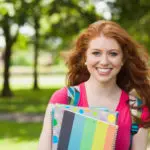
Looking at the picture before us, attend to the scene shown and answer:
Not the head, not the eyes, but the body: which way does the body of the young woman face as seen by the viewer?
toward the camera

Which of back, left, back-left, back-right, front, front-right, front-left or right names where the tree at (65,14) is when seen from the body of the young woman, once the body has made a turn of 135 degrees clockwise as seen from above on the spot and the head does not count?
front-right
